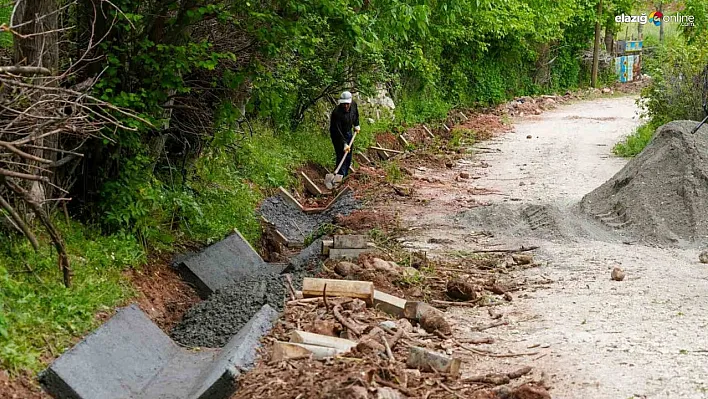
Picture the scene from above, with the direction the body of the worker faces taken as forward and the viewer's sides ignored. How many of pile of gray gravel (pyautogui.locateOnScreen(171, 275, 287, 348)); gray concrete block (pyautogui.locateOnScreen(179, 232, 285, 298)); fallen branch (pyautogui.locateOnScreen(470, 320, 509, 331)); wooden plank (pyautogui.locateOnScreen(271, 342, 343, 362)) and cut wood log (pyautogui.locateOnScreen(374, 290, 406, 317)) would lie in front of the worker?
5

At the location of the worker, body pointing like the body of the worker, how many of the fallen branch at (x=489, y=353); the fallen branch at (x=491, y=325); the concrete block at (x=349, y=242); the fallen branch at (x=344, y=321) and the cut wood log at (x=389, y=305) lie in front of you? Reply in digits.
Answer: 5

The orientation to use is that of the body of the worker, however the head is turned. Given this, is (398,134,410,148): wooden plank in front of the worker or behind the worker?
behind

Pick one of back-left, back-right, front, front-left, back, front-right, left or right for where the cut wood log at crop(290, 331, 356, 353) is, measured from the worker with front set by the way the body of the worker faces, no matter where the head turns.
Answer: front

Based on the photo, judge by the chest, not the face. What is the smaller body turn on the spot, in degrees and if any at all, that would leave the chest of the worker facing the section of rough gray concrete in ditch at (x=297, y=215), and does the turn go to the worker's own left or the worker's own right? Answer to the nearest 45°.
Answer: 0° — they already face it

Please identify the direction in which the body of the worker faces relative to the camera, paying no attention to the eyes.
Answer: toward the camera

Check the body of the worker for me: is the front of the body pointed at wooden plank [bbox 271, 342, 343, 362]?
yes

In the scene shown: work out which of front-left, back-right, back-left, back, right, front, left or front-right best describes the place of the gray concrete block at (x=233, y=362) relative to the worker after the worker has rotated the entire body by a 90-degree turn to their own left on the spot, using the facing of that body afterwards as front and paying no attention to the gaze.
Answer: right

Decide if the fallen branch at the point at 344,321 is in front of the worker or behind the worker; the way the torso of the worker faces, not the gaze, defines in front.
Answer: in front

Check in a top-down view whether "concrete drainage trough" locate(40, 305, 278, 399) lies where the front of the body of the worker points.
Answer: yes

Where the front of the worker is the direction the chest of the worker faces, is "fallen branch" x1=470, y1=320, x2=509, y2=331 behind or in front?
in front

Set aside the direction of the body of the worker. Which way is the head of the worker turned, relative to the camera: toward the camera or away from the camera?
toward the camera

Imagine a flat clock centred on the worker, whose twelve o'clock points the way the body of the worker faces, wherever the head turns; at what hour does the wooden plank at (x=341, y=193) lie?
The wooden plank is roughly at 12 o'clock from the worker.

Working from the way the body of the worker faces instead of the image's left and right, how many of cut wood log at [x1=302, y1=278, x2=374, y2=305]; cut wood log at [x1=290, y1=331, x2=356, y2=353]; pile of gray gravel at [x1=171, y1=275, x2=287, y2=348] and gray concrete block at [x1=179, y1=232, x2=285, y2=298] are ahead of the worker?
4

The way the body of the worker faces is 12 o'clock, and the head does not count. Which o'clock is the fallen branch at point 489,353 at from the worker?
The fallen branch is roughly at 12 o'clock from the worker.

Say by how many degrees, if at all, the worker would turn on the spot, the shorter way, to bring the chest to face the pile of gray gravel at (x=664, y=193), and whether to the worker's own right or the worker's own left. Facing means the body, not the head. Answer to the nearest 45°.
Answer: approximately 45° to the worker's own left

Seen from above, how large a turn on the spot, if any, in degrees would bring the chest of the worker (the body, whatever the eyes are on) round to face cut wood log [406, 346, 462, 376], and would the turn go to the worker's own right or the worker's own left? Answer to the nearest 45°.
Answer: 0° — they already face it

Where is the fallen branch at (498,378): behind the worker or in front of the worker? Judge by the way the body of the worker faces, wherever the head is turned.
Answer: in front
